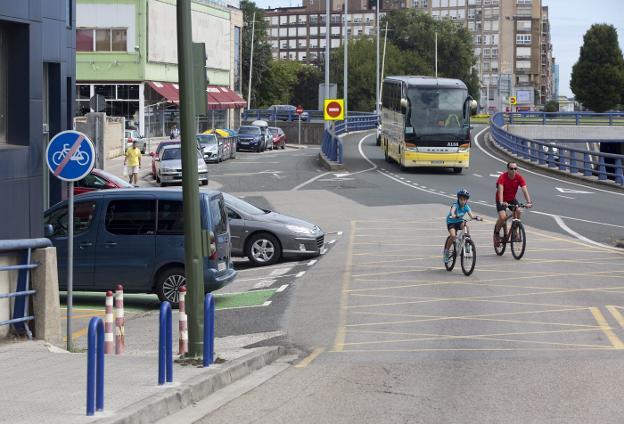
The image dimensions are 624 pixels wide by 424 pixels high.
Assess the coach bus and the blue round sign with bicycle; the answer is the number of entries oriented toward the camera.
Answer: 2

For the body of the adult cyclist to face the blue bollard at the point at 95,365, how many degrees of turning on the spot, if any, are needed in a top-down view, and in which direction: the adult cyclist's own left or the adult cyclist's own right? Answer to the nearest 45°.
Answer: approximately 45° to the adult cyclist's own right

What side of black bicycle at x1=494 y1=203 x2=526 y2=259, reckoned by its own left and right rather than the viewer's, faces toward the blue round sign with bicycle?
right

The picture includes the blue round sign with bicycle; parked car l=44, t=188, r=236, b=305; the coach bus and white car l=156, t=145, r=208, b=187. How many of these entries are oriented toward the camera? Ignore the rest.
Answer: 3

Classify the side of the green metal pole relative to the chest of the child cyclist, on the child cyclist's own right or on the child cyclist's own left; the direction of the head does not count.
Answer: on the child cyclist's own right

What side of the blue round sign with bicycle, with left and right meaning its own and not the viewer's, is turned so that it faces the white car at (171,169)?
back

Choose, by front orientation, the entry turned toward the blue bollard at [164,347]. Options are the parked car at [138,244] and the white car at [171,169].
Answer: the white car

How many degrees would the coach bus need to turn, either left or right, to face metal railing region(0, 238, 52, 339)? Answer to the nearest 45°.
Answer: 0° — it already faces it
